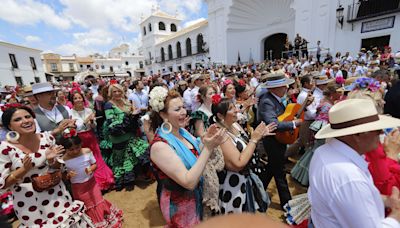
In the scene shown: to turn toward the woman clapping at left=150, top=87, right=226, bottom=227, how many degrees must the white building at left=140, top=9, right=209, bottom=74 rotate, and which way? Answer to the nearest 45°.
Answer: approximately 45° to its left

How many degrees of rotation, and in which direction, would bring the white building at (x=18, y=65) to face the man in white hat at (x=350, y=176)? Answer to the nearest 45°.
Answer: approximately 45° to its right

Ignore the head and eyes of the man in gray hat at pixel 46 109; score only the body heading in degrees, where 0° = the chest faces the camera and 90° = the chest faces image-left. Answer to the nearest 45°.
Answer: approximately 315°

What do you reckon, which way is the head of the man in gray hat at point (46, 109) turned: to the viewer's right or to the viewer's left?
to the viewer's right
